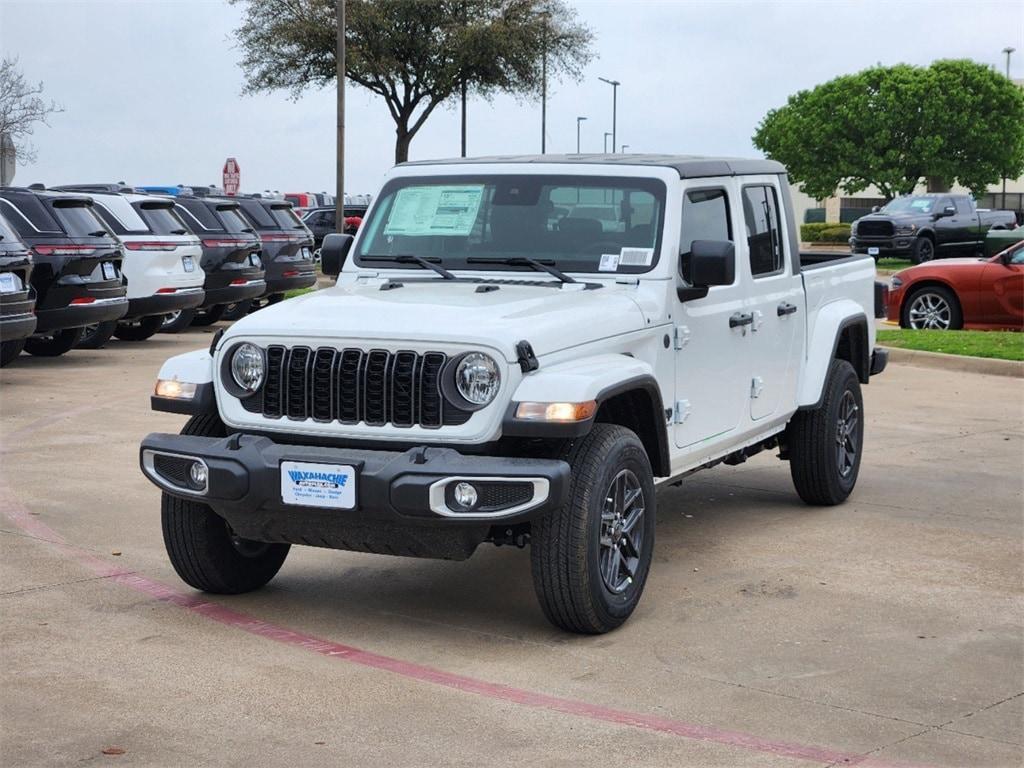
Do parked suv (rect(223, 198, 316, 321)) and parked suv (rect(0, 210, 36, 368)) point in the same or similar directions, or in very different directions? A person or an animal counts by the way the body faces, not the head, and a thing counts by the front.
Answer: same or similar directions

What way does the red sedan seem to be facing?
to the viewer's left

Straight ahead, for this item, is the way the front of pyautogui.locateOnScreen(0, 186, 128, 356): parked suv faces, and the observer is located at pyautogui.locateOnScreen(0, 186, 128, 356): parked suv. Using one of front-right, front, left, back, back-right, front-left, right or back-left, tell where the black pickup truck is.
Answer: right

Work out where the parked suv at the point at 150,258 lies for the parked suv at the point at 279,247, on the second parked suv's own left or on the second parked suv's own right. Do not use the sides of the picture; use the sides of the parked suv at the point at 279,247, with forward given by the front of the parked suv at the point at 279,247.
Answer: on the second parked suv's own left

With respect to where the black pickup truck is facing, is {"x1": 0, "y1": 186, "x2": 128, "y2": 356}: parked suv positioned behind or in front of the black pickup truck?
in front

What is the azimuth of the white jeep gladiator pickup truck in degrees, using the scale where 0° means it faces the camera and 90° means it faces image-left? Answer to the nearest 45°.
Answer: approximately 45°

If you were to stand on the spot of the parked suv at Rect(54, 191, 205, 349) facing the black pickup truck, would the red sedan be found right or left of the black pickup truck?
right

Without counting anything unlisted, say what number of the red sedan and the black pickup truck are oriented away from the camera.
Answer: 0

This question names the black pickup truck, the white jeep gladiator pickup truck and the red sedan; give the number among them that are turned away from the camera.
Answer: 0

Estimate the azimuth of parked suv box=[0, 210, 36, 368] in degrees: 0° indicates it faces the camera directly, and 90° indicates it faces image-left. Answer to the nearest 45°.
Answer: approximately 135°

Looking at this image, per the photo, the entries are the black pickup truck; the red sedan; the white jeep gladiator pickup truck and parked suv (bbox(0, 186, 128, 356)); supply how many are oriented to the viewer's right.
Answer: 0

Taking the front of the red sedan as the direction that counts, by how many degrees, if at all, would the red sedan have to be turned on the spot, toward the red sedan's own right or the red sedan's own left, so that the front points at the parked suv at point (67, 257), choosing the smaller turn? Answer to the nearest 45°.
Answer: approximately 45° to the red sedan's own left

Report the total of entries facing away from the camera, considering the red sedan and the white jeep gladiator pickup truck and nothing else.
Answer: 0

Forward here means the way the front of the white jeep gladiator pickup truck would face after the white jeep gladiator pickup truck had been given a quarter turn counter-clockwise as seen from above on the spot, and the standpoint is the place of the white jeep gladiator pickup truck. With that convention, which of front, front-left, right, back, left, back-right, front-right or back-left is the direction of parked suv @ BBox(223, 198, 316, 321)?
back-left

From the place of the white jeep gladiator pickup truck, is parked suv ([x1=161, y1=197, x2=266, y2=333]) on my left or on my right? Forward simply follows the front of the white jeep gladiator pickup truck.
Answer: on my right

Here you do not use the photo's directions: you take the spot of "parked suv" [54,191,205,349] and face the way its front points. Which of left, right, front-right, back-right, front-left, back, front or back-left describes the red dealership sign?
front-right

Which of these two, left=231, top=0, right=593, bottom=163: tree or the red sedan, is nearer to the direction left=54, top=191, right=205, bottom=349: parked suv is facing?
the tree
